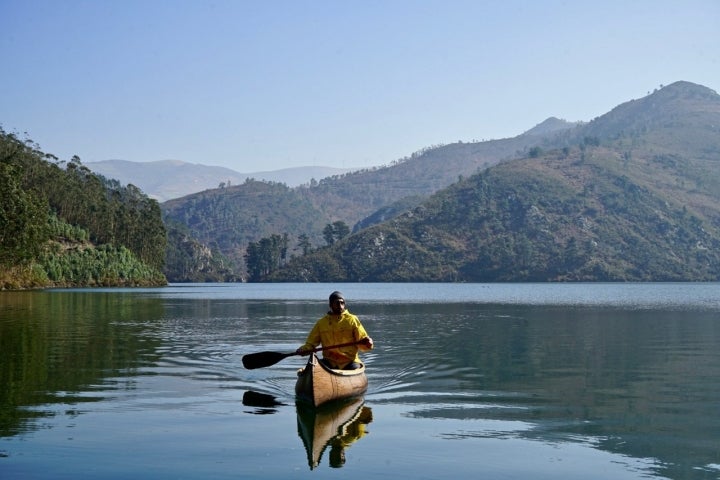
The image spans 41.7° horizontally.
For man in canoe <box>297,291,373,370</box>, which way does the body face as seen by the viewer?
toward the camera
